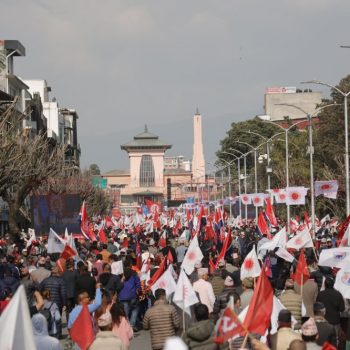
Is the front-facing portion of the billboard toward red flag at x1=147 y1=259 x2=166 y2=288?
yes

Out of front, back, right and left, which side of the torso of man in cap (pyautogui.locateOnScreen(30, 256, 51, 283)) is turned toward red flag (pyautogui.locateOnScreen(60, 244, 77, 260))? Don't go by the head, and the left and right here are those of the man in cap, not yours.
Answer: front

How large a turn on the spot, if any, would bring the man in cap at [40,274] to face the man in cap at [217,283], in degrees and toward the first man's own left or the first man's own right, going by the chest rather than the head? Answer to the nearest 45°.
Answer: approximately 135° to the first man's own right

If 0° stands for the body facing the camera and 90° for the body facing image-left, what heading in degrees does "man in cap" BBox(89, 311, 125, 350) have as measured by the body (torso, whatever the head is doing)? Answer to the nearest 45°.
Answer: approximately 180°

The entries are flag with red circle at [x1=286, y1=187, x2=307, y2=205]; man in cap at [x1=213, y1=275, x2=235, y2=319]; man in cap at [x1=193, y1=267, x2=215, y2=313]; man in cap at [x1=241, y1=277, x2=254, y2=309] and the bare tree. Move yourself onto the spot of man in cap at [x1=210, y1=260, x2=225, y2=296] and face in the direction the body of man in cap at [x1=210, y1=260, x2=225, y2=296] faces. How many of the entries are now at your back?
3

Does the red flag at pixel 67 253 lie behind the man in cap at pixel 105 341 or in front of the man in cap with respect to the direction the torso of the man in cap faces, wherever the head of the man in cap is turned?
in front

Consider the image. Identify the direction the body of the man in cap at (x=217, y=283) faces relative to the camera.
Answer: away from the camera

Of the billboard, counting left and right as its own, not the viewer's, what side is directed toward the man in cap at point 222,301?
front

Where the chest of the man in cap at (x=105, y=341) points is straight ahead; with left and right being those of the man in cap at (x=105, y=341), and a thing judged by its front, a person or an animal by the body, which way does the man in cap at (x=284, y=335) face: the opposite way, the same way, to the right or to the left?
the same way

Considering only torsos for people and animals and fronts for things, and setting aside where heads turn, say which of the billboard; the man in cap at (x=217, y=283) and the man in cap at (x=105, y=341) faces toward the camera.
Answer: the billboard

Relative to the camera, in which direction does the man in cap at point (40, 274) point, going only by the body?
away from the camera

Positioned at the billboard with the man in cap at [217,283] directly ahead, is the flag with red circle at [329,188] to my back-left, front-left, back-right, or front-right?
front-left

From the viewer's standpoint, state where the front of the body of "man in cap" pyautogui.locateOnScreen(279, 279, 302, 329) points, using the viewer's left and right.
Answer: facing away from the viewer

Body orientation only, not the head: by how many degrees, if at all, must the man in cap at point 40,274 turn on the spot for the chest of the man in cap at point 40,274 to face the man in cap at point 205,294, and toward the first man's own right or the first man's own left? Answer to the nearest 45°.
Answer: approximately 135° to the first man's own right

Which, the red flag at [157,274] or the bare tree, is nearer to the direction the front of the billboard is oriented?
the red flag

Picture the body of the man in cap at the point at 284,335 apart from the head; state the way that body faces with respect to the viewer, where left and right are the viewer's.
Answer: facing away from the viewer

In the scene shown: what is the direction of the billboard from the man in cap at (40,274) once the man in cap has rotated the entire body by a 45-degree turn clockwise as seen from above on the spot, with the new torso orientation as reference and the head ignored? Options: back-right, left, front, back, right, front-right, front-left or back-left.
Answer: front-left

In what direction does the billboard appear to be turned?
toward the camera
